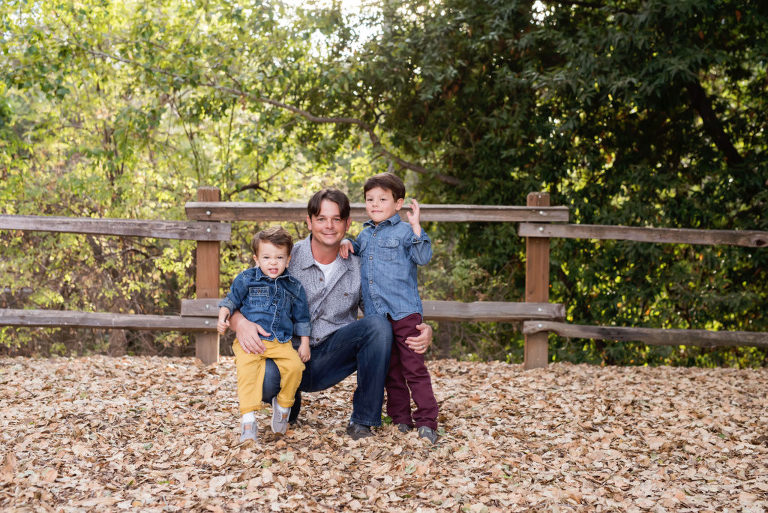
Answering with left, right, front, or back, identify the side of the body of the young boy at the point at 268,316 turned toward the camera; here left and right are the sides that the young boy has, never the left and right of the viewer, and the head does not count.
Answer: front

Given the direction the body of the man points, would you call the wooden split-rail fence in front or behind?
behind

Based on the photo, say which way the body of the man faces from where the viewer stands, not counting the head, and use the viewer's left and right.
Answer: facing the viewer
